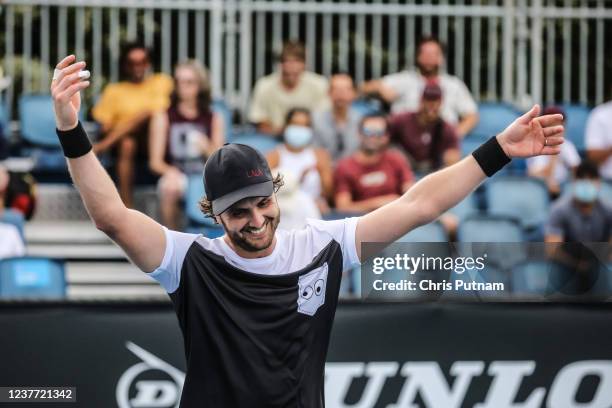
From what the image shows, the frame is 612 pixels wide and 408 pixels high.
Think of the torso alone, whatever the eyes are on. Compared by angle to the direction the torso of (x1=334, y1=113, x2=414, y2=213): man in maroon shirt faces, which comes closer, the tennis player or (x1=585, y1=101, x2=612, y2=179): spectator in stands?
the tennis player

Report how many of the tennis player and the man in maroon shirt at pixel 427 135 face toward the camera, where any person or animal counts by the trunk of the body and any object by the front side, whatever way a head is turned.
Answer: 2

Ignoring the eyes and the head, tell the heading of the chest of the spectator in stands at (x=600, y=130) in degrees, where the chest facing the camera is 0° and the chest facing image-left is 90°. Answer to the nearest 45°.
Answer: approximately 0°

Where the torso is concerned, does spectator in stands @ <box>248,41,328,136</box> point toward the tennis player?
yes

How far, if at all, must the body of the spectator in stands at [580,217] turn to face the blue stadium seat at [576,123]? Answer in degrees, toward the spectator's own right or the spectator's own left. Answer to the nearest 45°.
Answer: approximately 180°

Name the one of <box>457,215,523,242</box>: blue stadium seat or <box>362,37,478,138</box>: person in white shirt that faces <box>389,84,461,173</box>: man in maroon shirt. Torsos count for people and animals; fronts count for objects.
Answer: the person in white shirt

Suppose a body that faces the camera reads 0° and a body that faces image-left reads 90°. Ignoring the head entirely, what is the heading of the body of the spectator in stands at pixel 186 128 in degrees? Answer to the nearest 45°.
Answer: approximately 0°

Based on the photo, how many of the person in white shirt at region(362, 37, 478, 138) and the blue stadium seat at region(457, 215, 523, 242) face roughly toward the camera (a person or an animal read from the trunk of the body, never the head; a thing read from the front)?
2
